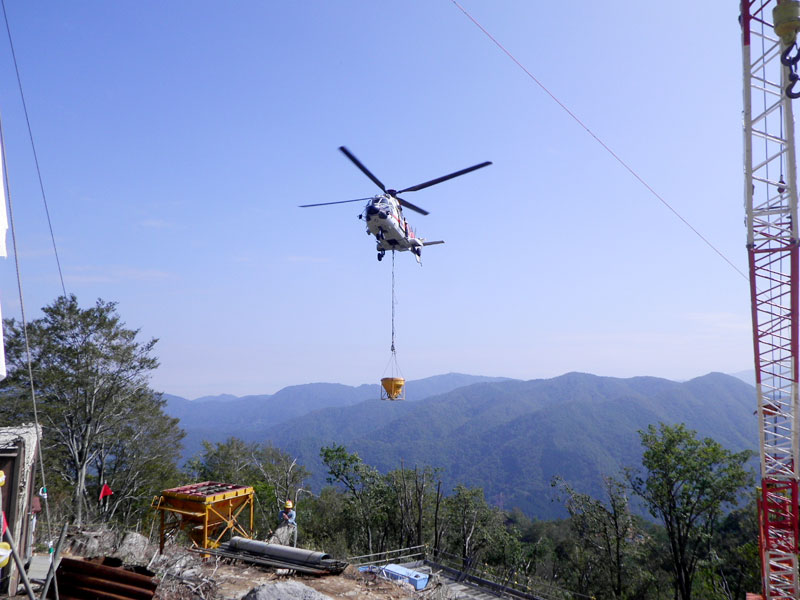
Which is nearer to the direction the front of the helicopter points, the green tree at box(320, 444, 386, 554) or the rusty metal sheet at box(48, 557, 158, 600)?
the rusty metal sheet

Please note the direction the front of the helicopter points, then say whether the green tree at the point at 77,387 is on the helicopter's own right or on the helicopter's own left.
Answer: on the helicopter's own right

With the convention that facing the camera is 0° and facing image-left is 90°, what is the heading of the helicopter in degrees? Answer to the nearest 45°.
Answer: approximately 45°

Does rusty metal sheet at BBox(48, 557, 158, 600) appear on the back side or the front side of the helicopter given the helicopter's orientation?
on the front side
